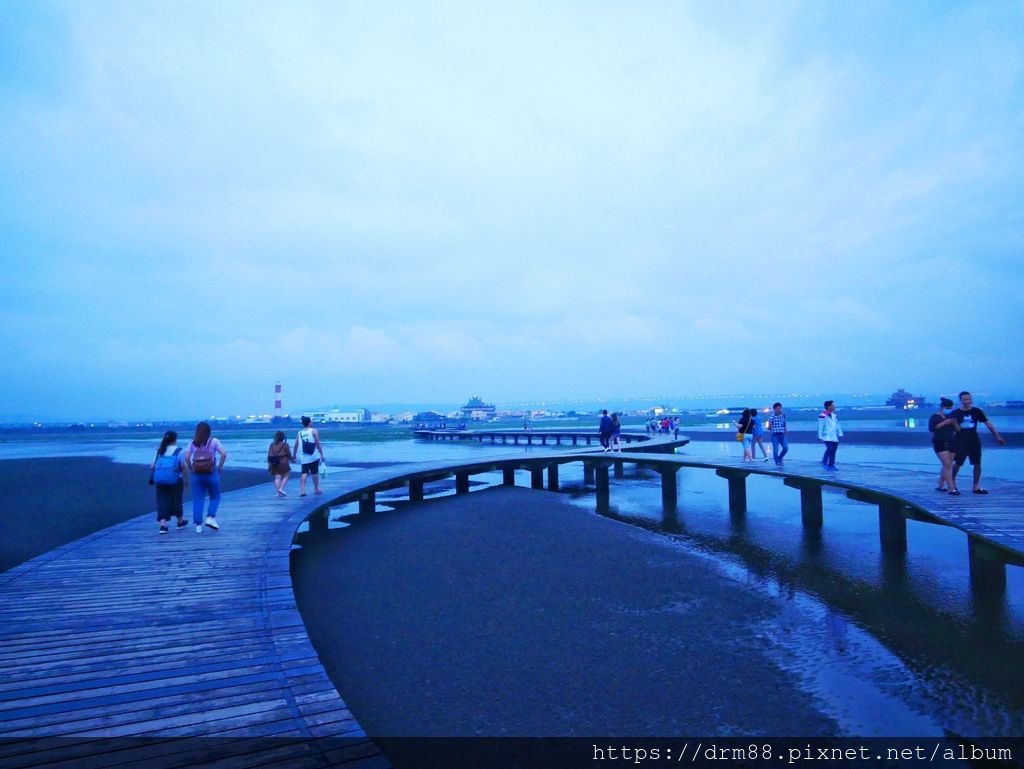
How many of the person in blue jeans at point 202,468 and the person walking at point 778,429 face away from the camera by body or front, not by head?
1

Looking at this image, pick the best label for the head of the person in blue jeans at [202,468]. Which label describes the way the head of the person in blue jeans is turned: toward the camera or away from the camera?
away from the camera

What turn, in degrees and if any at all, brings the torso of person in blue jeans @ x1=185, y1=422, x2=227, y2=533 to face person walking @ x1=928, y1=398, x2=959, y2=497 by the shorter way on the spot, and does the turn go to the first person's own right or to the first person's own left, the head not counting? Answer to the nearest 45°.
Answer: approximately 135° to the first person's own right

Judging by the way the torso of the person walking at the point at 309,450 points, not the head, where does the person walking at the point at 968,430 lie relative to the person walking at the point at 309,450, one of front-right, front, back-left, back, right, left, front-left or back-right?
back-right

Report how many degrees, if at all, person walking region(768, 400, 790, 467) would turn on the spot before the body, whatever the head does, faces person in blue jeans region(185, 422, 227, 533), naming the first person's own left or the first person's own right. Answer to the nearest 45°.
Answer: approximately 45° to the first person's own right

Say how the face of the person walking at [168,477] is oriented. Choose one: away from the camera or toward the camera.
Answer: away from the camera

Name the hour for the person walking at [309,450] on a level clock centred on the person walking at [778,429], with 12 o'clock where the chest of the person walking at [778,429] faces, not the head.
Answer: the person walking at [309,450] is roughly at 2 o'clock from the person walking at [778,429].

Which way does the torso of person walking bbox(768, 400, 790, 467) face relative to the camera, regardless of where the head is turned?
toward the camera

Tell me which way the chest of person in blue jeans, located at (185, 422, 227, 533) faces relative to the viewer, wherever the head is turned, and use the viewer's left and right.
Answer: facing away from the viewer

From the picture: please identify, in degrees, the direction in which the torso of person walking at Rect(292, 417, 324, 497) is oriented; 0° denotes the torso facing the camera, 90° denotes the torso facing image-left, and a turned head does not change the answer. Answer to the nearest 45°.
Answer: approximately 180°

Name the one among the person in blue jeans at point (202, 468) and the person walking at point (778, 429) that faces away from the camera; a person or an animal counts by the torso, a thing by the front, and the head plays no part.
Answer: the person in blue jeans

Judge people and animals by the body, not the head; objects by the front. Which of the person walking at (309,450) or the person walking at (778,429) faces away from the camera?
the person walking at (309,450)
